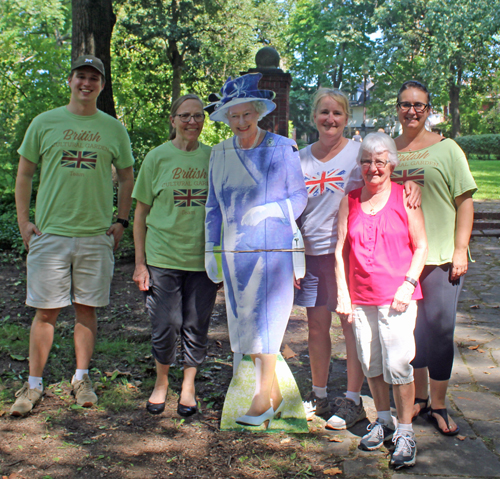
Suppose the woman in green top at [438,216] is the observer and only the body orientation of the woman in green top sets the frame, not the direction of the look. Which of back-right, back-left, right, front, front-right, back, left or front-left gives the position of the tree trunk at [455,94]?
back

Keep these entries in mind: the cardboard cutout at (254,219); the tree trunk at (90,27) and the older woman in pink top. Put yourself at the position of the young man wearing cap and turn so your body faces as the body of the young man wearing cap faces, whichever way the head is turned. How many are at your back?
1

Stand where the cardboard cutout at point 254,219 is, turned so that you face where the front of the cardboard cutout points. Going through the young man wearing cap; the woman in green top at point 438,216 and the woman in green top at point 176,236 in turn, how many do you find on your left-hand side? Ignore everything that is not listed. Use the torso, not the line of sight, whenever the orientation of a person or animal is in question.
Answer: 1

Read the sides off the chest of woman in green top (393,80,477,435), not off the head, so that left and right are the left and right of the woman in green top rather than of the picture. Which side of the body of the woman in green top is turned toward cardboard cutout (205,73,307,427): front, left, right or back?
right

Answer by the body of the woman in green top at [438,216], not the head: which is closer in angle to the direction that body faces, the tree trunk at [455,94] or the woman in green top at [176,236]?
the woman in green top

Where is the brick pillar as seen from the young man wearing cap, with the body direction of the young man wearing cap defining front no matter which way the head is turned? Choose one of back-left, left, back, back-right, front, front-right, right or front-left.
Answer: back-left

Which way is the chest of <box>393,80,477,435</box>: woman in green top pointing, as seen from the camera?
toward the camera

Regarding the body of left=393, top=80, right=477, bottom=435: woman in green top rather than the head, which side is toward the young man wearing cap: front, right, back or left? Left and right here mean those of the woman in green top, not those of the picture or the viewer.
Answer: right

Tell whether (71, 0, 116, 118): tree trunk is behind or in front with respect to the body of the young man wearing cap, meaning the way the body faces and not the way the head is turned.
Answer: behind

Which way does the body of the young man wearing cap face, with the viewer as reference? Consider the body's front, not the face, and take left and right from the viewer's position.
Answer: facing the viewer
